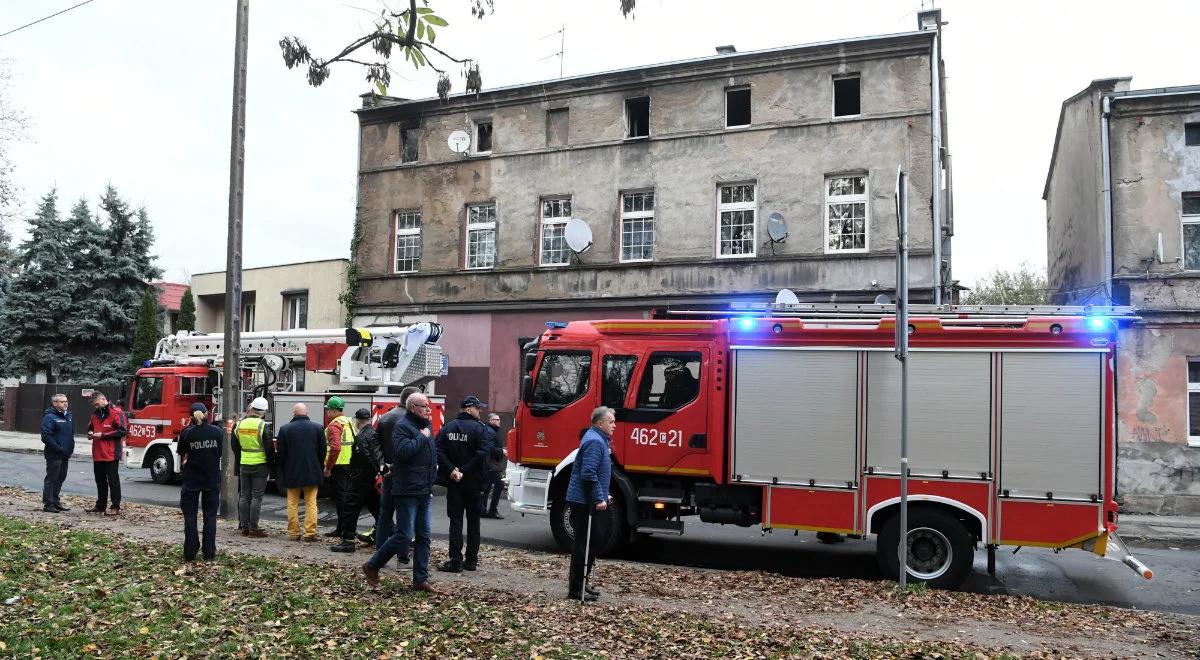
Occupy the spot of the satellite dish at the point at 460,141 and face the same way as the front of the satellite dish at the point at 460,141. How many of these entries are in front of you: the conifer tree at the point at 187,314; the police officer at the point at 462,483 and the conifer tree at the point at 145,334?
1

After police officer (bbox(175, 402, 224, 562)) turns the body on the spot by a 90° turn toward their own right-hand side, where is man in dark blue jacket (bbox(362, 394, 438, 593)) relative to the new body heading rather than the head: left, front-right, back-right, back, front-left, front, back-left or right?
front-right

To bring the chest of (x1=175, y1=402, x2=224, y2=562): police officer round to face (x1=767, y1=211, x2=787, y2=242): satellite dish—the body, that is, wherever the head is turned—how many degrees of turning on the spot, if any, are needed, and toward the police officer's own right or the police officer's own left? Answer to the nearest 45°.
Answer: approximately 45° to the police officer's own right

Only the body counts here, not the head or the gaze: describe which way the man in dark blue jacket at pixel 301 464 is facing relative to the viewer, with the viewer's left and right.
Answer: facing away from the viewer

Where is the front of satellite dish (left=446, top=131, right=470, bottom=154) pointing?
toward the camera

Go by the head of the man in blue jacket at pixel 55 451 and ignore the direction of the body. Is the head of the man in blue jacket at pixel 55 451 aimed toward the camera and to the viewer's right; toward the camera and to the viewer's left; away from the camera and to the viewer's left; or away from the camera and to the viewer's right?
toward the camera and to the viewer's right

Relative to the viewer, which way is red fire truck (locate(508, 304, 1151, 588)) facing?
to the viewer's left

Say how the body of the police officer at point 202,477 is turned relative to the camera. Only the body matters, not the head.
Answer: away from the camera

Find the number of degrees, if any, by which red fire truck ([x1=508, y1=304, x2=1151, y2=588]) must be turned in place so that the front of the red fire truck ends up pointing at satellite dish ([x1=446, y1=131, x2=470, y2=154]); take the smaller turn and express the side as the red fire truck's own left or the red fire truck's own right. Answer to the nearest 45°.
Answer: approximately 45° to the red fire truck's own right

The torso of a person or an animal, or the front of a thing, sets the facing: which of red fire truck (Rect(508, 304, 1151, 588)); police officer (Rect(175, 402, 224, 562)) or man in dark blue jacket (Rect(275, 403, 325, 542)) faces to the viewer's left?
the red fire truck

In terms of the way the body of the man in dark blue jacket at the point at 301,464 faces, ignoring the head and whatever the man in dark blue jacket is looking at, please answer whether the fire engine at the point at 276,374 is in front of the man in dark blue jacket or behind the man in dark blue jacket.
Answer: in front
